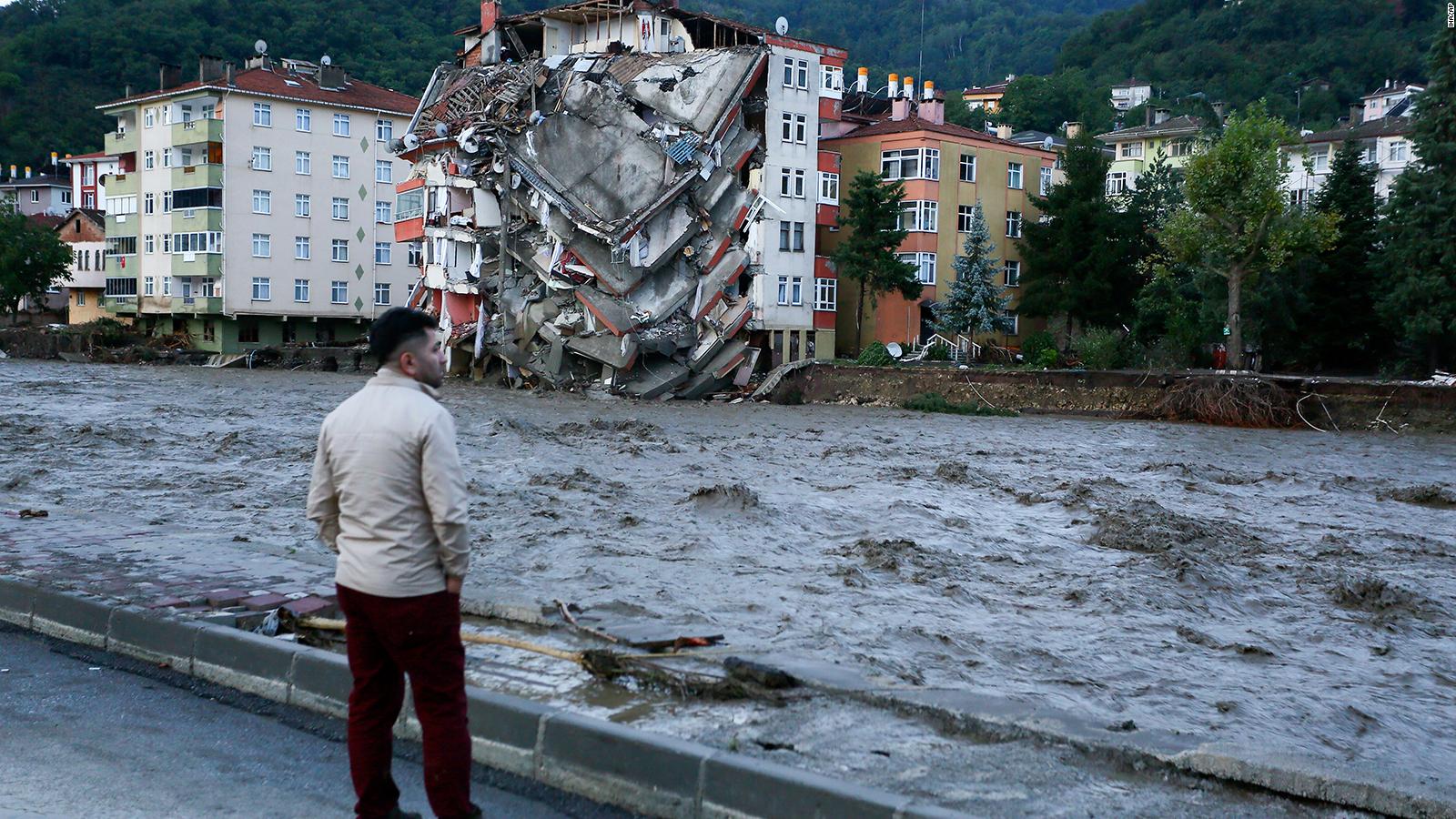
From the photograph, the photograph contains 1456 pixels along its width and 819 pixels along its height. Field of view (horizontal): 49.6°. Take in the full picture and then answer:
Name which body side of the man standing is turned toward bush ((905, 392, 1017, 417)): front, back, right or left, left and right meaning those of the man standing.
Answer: front

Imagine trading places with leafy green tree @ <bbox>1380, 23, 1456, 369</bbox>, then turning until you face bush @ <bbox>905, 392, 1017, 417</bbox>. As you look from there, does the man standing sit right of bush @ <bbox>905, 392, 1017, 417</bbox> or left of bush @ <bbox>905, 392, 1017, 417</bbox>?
left

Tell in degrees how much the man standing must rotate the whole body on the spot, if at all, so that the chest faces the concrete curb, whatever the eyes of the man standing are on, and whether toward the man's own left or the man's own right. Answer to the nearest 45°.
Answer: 0° — they already face it

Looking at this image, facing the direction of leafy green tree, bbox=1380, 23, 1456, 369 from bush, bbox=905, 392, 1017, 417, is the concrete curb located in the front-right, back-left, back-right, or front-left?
back-right

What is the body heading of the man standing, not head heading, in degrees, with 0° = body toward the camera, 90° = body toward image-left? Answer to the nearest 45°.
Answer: approximately 225°

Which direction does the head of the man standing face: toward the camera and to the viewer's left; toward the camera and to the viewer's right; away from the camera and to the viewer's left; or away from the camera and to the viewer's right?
away from the camera and to the viewer's right
